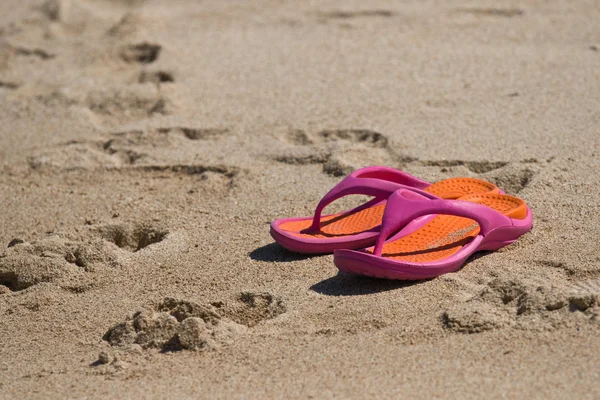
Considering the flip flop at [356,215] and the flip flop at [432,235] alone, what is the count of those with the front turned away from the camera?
0

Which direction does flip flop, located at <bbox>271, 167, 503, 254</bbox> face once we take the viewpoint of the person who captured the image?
facing the viewer and to the left of the viewer

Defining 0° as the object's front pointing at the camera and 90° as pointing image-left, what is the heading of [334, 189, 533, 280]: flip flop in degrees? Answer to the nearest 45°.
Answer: approximately 45°

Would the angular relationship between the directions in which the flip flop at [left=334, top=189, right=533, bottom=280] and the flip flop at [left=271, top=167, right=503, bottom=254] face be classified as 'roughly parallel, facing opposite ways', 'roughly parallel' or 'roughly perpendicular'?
roughly parallel
